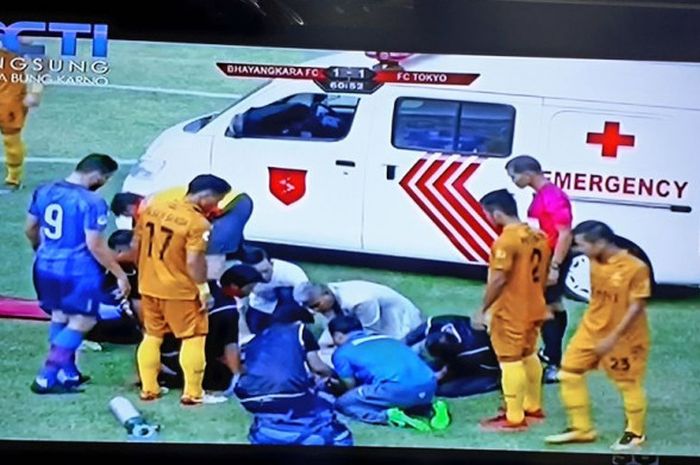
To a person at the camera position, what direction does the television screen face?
facing the viewer
